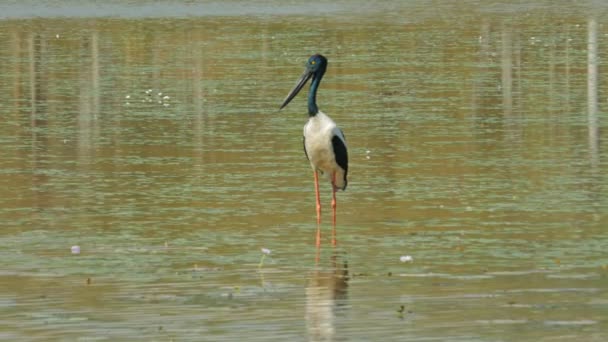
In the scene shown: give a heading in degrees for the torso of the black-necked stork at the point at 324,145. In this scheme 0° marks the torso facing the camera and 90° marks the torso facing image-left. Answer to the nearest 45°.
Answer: approximately 45°
